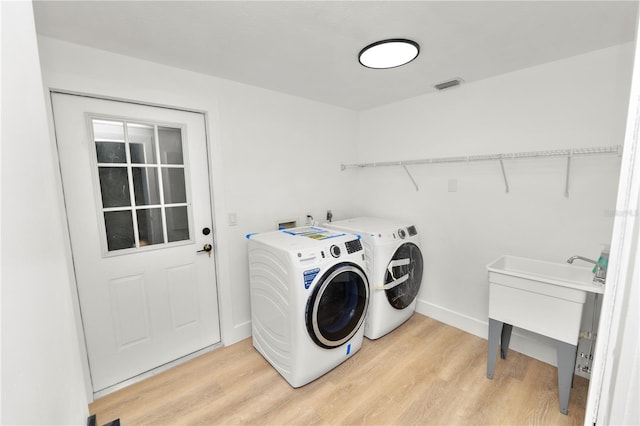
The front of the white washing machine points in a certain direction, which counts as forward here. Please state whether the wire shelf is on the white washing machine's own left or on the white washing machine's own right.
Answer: on the white washing machine's own left

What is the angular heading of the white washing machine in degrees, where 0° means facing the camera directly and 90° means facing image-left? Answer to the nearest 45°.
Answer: approximately 315°

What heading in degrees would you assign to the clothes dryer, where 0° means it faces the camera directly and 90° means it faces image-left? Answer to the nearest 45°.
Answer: approximately 315°

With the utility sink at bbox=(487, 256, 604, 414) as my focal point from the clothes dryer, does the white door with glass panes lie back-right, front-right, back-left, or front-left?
back-right

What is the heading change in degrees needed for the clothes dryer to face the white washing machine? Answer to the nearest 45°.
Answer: approximately 90° to its right

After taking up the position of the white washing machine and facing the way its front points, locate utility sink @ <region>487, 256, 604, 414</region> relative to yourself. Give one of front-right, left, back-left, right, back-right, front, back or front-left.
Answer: front-left

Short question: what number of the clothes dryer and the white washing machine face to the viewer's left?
0
